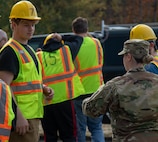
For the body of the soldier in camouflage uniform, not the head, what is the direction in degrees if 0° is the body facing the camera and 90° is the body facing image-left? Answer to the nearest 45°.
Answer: approximately 135°

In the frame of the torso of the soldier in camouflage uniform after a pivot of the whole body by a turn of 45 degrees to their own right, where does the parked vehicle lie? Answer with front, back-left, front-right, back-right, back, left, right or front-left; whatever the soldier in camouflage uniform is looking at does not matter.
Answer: front

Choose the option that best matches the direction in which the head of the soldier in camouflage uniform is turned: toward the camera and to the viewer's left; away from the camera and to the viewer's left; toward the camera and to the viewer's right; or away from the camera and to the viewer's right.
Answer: away from the camera and to the viewer's left
